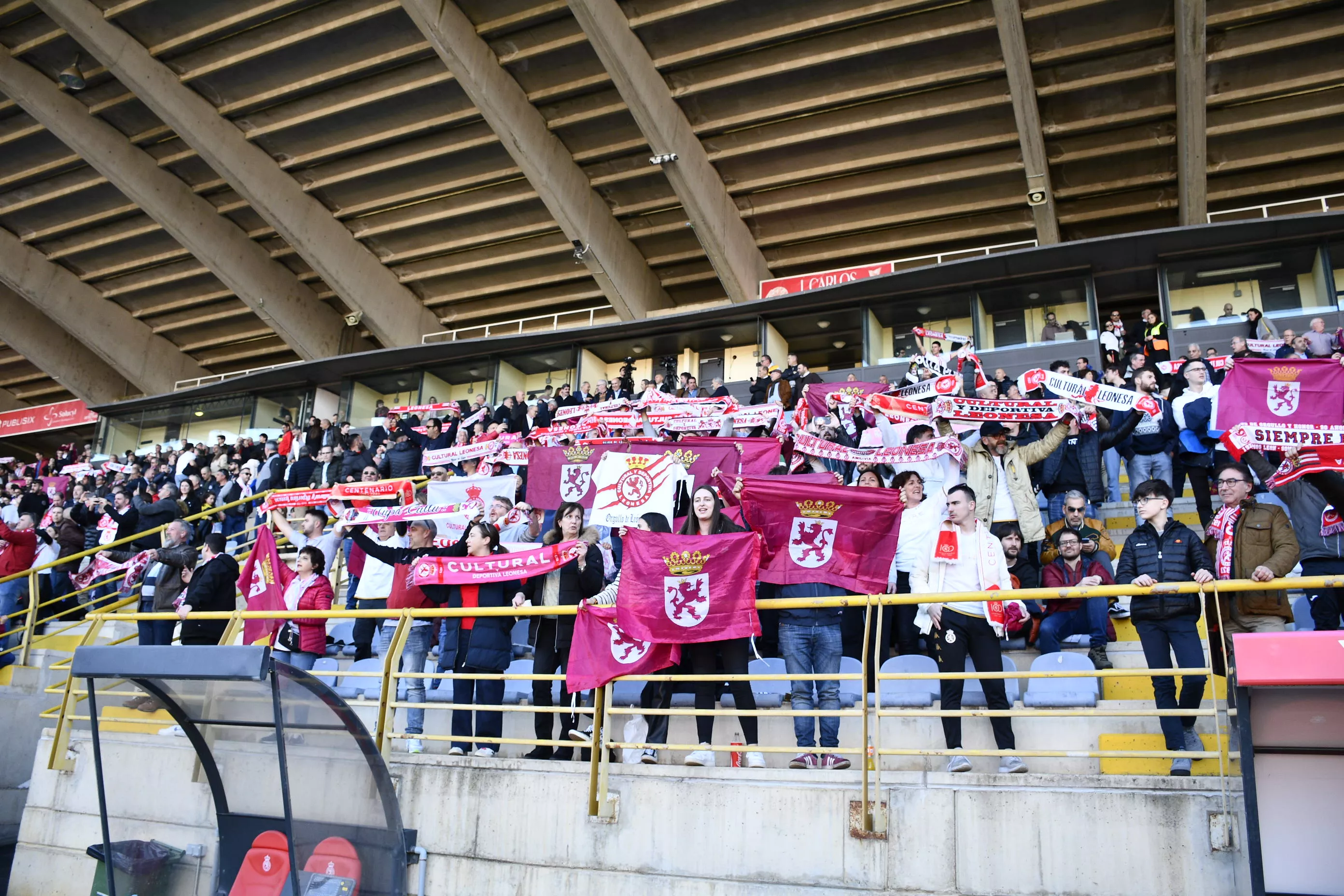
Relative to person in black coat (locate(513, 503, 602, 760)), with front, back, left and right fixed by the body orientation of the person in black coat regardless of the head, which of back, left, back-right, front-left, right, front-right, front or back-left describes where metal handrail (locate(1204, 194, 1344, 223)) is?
back

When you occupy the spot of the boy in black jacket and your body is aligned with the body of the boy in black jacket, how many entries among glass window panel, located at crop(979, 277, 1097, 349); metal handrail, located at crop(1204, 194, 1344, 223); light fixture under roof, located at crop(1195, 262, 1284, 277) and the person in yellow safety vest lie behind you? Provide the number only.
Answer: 4

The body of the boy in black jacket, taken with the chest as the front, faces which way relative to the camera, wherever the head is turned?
toward the camera

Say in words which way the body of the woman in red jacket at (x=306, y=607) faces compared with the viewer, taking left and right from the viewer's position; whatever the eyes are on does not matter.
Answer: facing the viewer and to the left of the viewer

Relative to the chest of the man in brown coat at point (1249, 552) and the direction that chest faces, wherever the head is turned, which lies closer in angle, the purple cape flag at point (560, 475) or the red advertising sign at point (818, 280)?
the purple cape flag

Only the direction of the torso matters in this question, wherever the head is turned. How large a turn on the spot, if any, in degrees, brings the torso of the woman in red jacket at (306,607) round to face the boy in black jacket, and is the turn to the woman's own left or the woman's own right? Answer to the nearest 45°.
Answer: approximately 90° to the woman's own left

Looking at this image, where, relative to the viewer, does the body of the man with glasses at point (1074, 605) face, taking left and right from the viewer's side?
facing the viewer

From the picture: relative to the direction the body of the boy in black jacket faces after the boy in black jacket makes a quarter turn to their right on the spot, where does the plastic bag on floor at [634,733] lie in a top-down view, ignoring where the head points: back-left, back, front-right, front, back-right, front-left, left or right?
front

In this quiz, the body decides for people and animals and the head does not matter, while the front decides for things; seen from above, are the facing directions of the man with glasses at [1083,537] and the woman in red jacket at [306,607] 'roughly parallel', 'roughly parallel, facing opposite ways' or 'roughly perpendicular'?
roughly parallel

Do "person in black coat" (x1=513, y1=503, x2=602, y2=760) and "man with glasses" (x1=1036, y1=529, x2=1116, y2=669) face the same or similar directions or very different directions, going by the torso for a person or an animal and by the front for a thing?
same or similar directions

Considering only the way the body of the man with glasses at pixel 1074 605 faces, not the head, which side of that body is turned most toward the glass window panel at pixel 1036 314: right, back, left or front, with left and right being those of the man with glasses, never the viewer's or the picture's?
back

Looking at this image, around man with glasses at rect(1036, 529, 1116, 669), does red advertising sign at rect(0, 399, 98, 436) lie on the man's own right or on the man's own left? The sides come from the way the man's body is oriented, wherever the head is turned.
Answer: on the man's own right

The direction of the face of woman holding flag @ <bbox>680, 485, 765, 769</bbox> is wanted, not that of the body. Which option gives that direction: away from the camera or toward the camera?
toward the camera

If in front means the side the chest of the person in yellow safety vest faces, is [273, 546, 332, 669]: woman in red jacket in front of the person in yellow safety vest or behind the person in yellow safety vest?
in front
